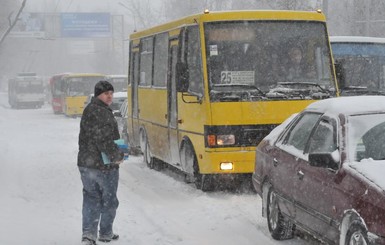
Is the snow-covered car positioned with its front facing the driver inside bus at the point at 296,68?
no

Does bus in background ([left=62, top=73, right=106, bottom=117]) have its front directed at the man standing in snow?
yes

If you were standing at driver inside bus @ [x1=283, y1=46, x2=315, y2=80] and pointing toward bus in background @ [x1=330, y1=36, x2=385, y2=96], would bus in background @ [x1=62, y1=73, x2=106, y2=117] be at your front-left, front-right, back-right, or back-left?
front-left

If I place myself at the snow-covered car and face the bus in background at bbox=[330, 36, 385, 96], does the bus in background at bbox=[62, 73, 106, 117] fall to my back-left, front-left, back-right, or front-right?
front-left

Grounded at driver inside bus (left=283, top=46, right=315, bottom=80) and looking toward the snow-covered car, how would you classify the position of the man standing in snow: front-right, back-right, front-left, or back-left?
front-right

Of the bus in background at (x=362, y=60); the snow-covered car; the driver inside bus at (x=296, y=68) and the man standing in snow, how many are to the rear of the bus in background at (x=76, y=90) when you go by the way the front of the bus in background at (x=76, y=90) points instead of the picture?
0

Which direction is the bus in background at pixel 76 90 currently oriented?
toward the camera

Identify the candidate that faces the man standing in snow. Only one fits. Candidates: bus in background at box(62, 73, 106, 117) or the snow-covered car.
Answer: the bus in background

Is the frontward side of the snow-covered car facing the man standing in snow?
no

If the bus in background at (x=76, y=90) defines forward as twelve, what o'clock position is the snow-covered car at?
The snow-covered car is roughly at 12 o'clock from the bus in background.
